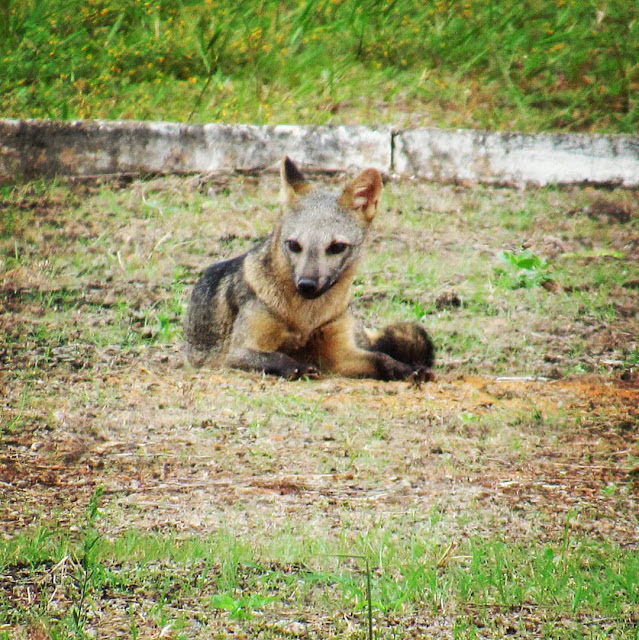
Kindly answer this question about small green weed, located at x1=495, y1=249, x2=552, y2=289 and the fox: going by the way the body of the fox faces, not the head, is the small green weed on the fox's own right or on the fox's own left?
on the fox's own left

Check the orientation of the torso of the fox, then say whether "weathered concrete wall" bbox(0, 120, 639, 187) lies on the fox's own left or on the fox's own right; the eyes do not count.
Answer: on the fox's own left

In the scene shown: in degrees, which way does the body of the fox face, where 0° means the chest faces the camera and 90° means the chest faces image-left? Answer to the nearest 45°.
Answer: approximately 315°
